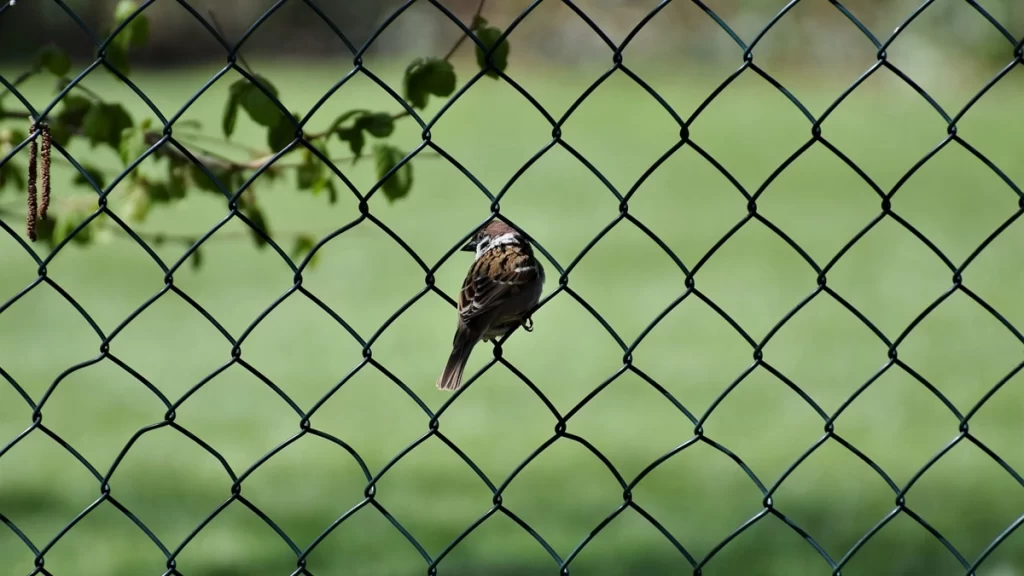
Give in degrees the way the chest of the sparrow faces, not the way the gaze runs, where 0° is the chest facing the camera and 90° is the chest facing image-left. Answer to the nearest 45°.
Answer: approximately 225°
